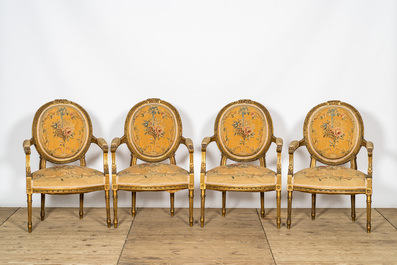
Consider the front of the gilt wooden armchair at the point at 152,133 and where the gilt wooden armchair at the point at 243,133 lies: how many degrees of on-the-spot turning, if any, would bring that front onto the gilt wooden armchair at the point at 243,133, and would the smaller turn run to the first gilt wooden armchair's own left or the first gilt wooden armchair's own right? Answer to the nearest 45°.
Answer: approximately 90° to the first gilt wooden armchair's own left

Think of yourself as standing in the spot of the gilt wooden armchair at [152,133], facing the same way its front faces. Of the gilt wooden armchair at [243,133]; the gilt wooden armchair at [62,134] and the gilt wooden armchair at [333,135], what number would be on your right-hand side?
1

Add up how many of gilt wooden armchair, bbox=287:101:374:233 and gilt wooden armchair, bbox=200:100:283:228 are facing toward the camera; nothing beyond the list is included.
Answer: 2

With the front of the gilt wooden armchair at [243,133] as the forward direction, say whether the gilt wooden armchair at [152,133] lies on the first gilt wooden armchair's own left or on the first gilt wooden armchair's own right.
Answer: on the first gilt wooden armchair's own right

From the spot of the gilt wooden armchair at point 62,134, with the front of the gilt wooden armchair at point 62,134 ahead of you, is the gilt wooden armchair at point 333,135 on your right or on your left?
on your left

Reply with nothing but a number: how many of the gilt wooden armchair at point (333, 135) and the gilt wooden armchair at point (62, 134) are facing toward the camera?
2

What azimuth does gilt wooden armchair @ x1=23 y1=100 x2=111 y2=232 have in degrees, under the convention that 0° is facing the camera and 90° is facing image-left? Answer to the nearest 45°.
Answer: approximately 0°

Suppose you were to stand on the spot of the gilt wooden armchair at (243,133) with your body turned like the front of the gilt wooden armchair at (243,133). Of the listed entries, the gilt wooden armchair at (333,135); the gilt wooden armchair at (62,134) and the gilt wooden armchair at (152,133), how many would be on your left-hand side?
1

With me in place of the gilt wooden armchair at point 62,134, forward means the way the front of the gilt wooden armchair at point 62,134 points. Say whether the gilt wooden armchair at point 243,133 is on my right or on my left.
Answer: on my left
